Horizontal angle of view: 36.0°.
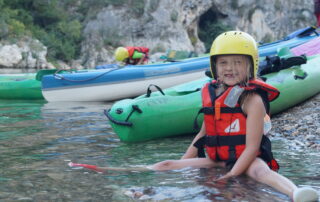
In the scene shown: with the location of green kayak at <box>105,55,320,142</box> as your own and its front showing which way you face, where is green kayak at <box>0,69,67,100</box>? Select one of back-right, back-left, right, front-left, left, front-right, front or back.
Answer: right

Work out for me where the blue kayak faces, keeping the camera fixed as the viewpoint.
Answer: facing the viewer and to the left of the viewer

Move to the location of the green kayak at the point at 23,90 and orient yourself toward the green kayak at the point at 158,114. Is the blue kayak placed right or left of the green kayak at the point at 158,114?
left

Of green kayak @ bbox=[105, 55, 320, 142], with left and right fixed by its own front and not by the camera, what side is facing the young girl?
left

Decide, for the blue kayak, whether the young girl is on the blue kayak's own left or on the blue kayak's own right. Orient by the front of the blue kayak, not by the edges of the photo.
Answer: on the blue kayak's own left

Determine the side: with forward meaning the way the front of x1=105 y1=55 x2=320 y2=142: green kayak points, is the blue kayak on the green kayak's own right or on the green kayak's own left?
on the green kayak's own right

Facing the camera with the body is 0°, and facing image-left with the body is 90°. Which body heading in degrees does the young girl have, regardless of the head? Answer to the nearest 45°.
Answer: approximately 45°

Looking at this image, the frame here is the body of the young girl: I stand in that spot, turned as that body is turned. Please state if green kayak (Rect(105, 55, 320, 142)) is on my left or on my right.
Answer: on my right
